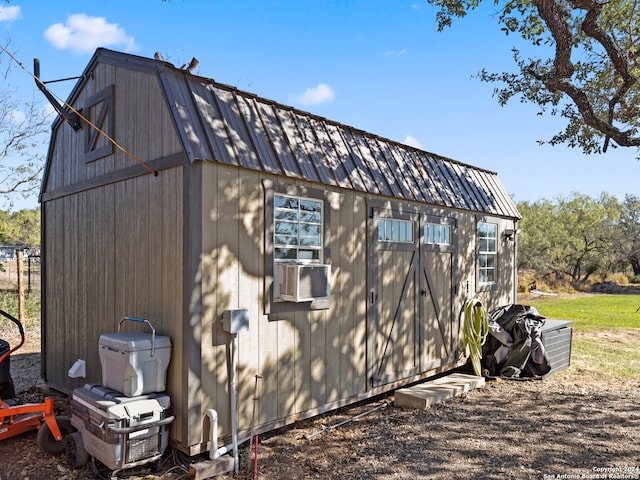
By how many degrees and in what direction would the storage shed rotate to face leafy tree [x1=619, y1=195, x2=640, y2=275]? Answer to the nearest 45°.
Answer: approximately 90° to its left

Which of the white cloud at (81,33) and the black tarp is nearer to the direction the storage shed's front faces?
the black tarp

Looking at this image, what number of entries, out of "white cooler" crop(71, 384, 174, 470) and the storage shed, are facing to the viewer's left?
0

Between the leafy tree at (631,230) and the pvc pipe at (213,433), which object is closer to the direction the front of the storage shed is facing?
the pvc pipe

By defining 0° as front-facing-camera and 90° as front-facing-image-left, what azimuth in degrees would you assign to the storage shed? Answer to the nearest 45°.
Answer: approximately 315°

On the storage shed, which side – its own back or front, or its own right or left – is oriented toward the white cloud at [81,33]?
back
